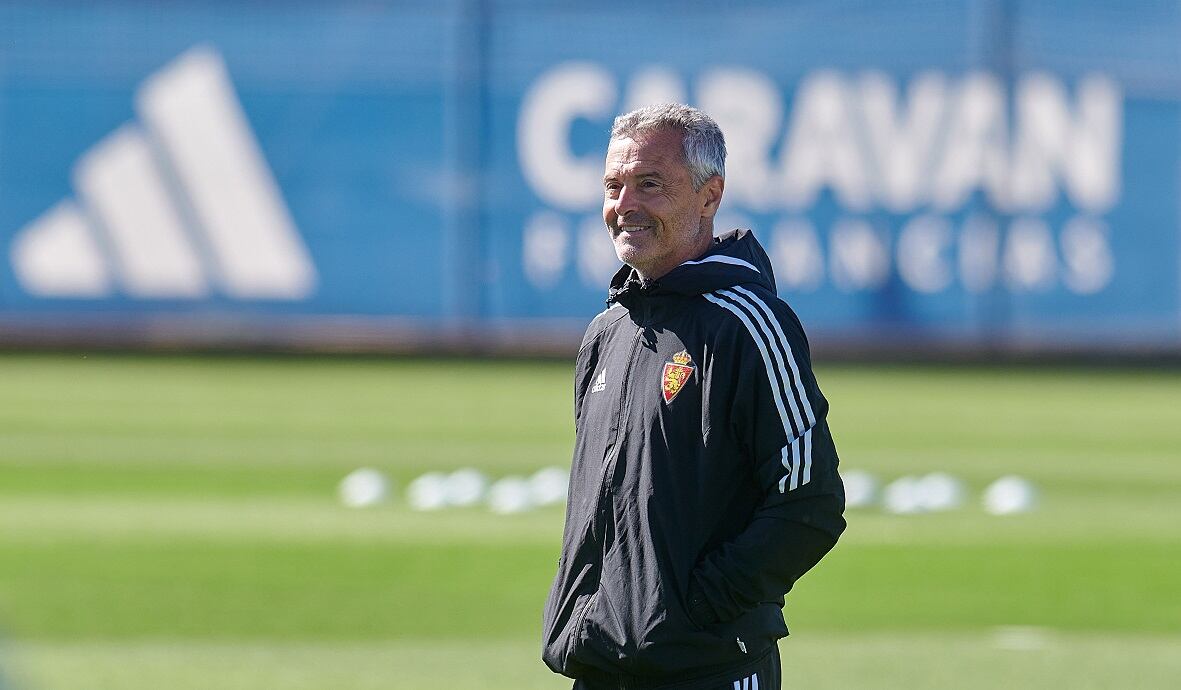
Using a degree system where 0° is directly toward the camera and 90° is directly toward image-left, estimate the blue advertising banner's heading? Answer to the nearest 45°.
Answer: approximately 0°

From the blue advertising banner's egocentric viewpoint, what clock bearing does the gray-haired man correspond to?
The gray-haired man is roughly at 12 o'clock from the blue advertising banner.

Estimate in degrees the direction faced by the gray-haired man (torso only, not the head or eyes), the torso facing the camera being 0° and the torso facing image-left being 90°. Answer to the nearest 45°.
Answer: approximately 45°

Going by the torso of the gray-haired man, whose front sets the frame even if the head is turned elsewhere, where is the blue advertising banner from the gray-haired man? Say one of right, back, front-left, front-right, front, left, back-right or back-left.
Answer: back-right
